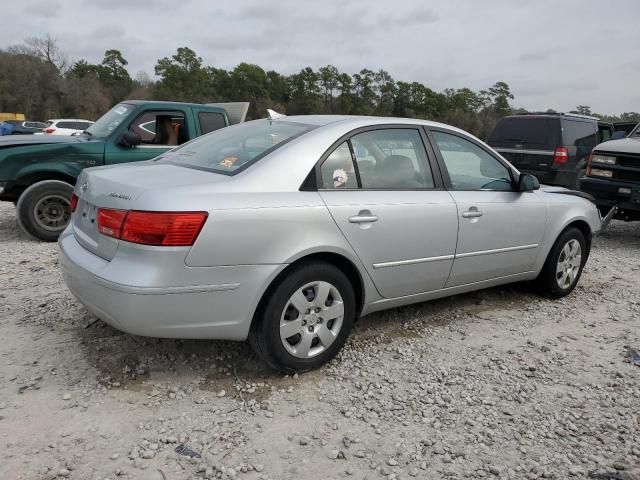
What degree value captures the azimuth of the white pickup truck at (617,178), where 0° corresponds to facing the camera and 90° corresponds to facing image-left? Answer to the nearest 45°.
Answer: approximately 45°

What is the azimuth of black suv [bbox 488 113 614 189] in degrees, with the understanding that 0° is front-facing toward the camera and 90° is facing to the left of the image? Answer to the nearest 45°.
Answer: approximately 225°

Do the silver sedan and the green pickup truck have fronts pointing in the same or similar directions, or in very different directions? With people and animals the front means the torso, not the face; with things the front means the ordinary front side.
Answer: very different directions

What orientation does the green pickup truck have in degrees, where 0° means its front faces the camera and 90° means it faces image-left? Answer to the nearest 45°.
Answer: approximately 45°

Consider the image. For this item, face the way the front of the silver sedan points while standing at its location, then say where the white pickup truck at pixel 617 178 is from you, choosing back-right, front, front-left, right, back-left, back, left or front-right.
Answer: front

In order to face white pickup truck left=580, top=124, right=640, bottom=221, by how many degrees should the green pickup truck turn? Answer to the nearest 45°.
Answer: approximately 135° to its left

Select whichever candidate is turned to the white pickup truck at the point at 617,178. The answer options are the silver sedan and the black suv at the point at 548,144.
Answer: the silver sedan

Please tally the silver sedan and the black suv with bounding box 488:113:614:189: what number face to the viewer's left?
0

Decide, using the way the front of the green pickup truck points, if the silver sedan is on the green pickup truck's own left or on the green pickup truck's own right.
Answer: on the green pickup truck's own left

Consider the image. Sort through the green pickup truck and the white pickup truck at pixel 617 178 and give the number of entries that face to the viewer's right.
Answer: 0

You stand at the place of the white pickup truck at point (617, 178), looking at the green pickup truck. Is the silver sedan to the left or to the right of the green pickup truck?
left

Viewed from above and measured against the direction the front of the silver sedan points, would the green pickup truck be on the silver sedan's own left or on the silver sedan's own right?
on the silver sedan's own left
